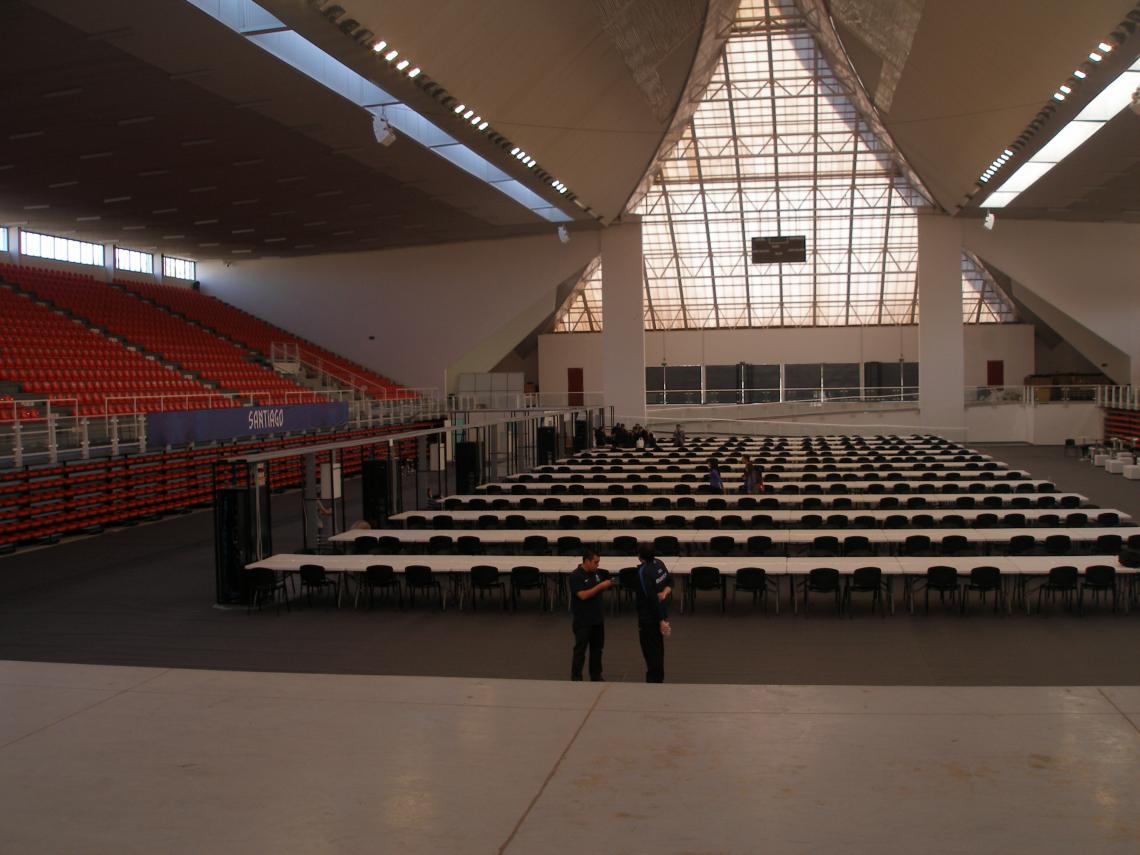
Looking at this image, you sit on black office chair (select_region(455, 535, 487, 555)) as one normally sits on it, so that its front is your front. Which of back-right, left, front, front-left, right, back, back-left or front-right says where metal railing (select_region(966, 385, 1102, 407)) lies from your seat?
front-right

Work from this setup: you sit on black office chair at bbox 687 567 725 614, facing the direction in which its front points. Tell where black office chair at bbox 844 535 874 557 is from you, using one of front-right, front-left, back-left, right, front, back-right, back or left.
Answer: front-right

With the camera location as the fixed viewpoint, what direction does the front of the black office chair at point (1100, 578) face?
facing away from the viewer

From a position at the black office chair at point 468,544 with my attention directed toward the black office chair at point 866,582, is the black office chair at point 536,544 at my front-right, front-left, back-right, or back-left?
front-left

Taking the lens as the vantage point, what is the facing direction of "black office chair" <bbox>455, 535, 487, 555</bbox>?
facing away from the viewer

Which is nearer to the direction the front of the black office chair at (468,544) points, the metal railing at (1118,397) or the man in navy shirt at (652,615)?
the metal railing

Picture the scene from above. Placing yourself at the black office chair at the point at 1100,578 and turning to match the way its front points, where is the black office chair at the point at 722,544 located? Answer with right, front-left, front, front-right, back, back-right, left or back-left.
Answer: left

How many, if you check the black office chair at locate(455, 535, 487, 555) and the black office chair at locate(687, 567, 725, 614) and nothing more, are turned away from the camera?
2

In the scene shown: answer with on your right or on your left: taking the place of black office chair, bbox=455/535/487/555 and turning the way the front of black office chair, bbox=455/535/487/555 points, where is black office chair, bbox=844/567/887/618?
on your right

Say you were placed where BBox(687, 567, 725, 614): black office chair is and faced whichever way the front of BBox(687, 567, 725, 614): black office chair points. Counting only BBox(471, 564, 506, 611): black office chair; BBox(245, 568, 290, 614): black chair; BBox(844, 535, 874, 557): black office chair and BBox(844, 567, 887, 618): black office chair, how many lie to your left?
2

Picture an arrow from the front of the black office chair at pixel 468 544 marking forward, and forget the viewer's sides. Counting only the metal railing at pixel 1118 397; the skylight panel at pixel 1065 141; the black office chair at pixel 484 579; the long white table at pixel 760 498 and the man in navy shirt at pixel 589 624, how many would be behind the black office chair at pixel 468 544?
2

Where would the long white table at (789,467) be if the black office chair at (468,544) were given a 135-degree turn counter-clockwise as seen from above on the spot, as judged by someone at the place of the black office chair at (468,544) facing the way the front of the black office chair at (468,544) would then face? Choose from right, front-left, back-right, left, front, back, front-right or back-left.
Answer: back

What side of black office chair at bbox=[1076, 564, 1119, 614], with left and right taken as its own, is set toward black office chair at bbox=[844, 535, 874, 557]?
left

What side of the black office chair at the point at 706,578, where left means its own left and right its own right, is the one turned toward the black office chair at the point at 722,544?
front

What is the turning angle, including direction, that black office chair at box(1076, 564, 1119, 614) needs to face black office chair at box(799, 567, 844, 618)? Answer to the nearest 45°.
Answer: approximately 135° to its left

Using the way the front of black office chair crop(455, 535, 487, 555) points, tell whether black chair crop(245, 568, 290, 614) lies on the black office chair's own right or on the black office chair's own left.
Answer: on the black office chair's own left

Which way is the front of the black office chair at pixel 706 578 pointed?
away from the camera

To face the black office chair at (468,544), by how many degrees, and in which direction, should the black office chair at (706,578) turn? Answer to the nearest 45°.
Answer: approximately 45° to its left

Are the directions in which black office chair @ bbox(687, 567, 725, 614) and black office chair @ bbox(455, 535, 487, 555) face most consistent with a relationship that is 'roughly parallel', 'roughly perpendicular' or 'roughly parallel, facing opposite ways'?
roughly parallel

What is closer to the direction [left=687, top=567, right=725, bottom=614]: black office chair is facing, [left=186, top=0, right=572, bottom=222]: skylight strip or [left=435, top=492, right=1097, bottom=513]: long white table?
the long white table
